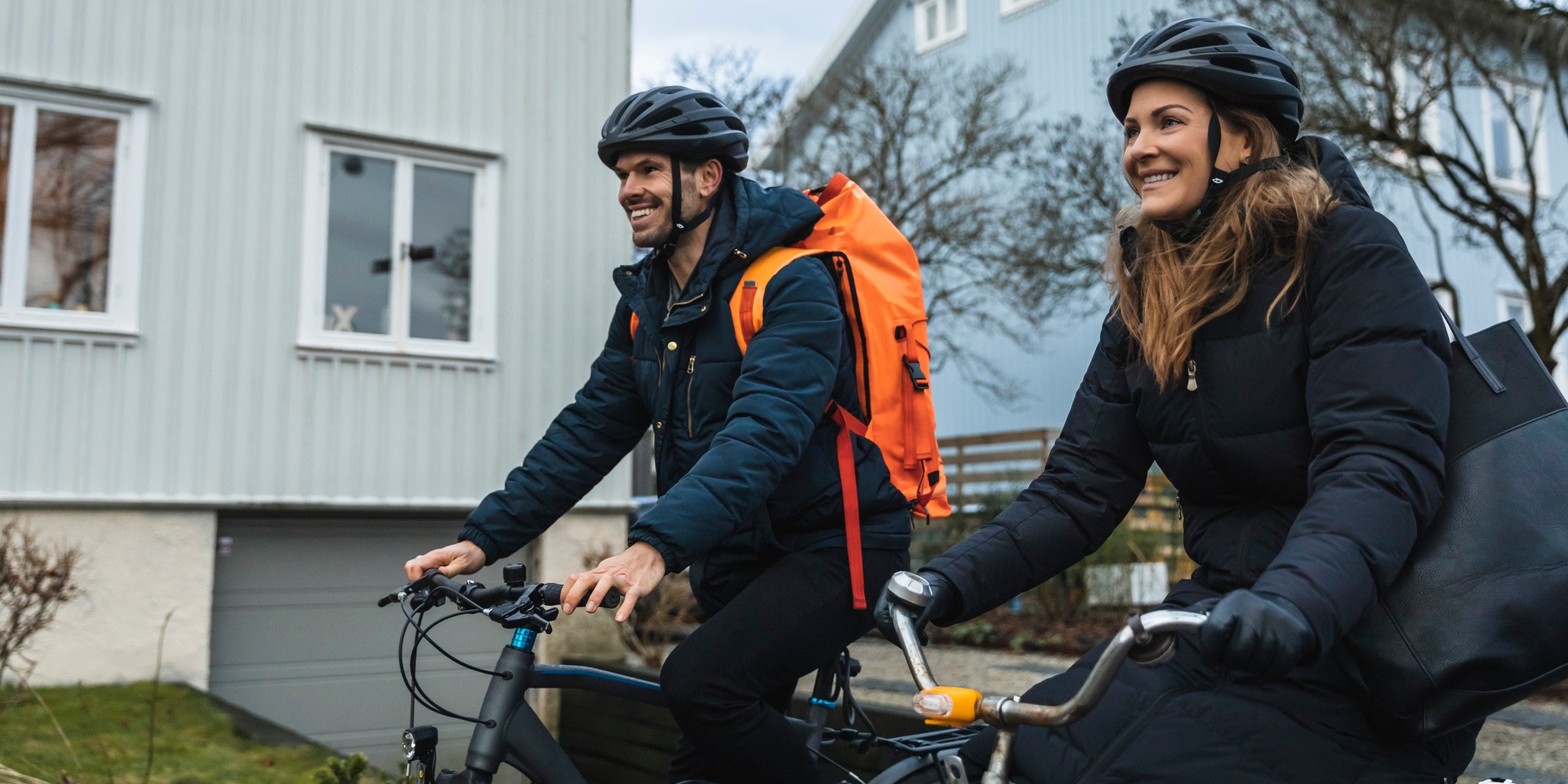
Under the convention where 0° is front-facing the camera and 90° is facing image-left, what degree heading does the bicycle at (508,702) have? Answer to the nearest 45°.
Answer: approximately 45°

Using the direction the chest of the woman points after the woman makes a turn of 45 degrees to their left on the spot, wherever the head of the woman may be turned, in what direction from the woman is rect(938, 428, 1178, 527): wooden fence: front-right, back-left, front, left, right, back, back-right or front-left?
back

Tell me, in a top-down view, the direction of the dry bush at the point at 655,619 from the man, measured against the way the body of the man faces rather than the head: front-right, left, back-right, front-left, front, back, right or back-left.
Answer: back-right

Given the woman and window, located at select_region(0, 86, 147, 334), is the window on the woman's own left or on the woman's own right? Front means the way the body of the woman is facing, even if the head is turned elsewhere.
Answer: on the woman's own right

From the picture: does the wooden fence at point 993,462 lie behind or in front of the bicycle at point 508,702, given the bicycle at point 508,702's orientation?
behind

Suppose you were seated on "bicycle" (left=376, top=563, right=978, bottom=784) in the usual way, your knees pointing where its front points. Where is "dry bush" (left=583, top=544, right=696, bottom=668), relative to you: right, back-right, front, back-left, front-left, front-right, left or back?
back-right

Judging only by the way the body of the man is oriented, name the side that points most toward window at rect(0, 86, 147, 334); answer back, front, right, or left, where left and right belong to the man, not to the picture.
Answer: right

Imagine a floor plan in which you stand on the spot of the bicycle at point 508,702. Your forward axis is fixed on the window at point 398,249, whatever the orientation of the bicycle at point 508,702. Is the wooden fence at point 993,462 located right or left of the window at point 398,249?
right

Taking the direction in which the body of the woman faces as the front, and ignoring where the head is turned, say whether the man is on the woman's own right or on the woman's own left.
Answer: on the woman's own right

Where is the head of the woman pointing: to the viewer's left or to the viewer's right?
to the viewer's left
